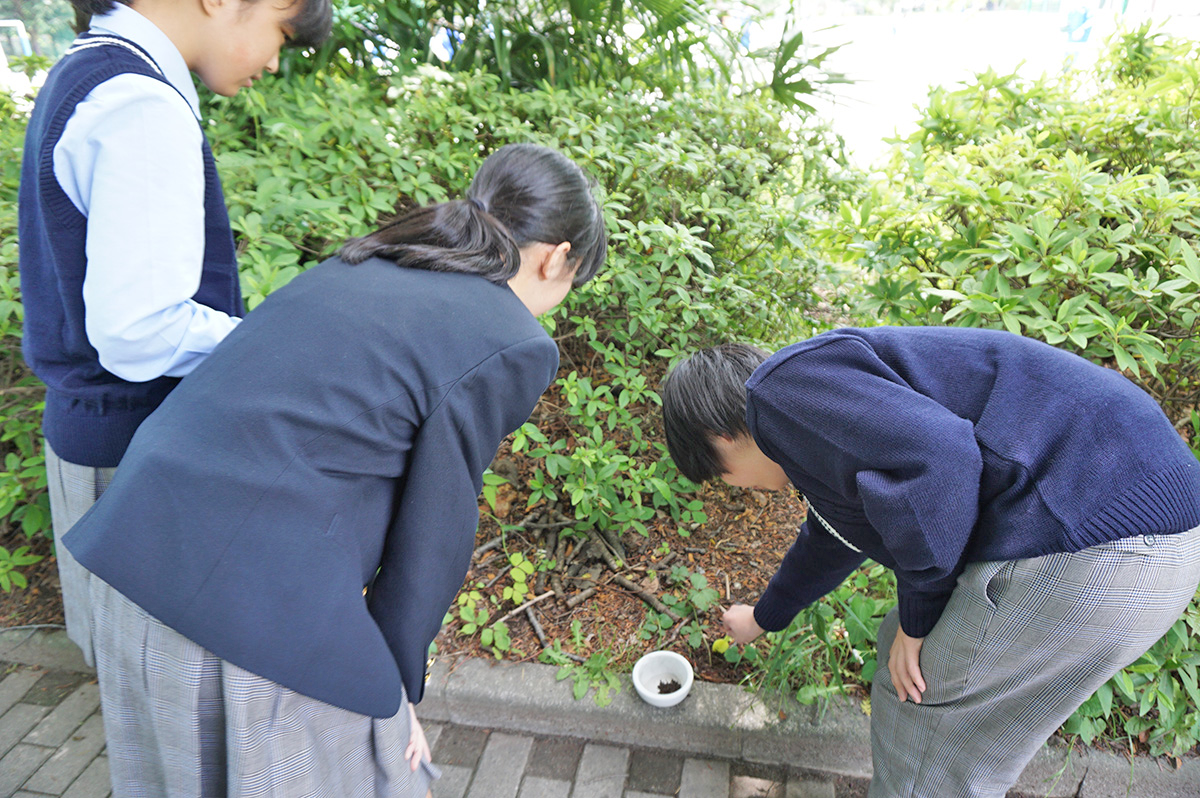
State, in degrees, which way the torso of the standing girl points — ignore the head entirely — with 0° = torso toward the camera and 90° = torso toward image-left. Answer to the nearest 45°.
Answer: approximately 270°

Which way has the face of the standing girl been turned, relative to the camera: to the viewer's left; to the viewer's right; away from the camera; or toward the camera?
to the viewer's right

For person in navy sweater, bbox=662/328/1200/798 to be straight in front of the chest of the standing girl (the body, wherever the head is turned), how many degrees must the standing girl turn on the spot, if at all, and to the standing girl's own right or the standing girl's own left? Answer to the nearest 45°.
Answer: approximately 45° to the standing girl's own right
